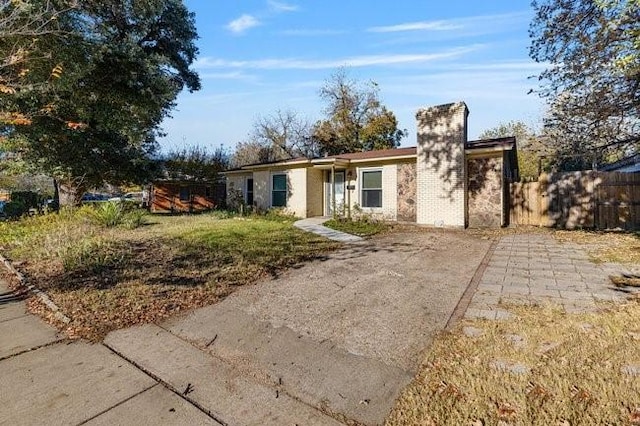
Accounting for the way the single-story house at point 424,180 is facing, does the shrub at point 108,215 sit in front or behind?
in front

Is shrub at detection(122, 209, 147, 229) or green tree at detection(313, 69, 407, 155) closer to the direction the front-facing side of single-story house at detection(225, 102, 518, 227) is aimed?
the shrub

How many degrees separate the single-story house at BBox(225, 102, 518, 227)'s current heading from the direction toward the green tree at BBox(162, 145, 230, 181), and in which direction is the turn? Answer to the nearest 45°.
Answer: approximately 90° to its right

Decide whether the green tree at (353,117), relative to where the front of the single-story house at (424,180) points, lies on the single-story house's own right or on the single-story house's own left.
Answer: on the single-story house's own right

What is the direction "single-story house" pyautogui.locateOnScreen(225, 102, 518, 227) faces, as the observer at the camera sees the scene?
facing the viewer and to the left of the viewer

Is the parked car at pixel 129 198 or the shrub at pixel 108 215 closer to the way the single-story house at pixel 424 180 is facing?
the shrub
